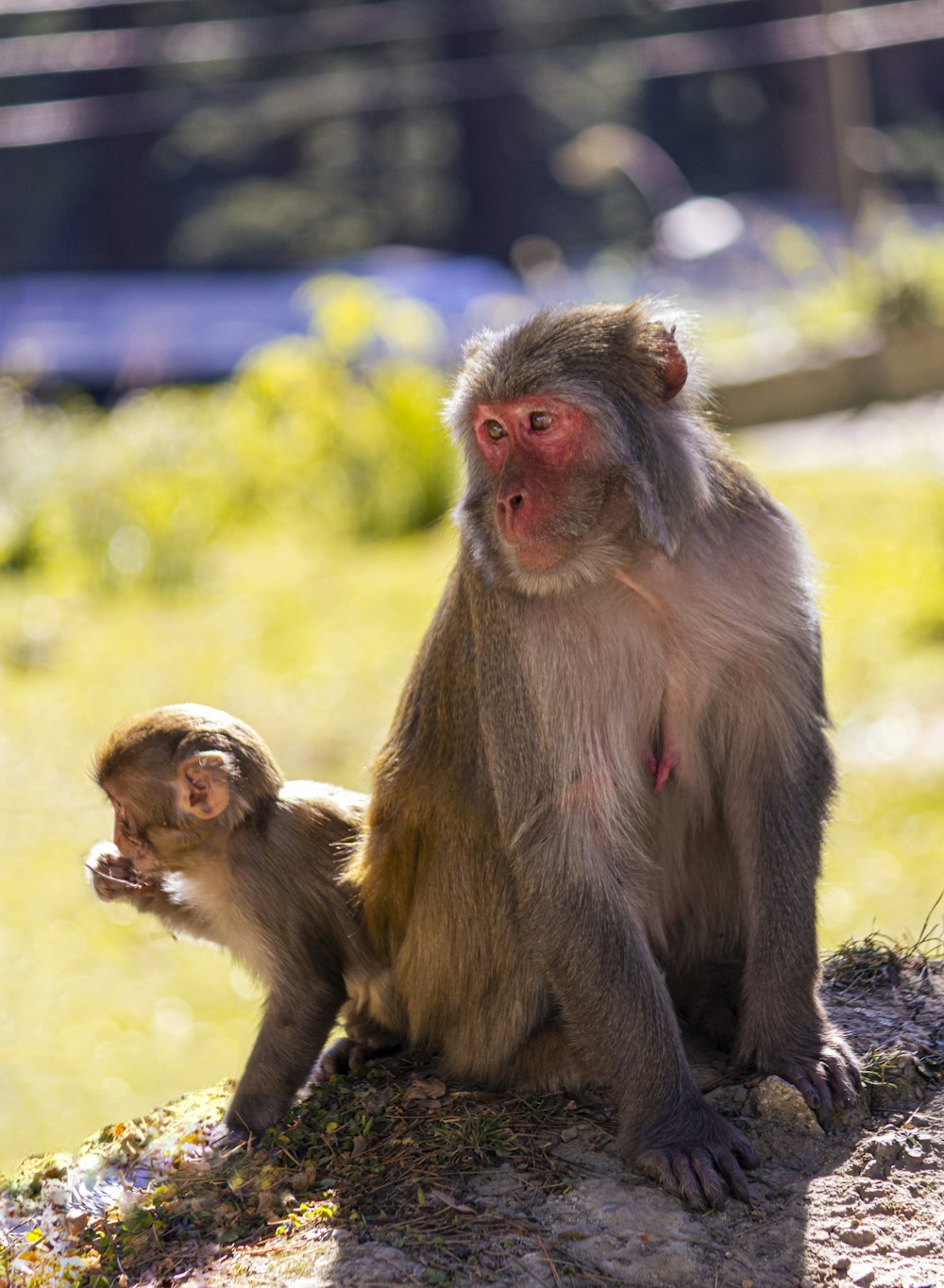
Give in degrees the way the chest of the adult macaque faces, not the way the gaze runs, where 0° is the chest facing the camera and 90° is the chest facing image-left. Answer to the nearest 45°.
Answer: approximately 315°

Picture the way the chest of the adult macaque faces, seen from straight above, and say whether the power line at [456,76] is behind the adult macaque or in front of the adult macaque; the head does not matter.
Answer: behind

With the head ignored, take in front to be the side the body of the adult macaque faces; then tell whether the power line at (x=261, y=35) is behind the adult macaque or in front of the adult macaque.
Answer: behind

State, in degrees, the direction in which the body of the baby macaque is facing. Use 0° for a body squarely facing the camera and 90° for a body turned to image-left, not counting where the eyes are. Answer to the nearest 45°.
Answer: approximately 90°

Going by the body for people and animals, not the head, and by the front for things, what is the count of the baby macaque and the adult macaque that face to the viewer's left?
1

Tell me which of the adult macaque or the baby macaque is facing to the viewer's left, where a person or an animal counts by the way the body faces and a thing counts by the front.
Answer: the baby macaque
